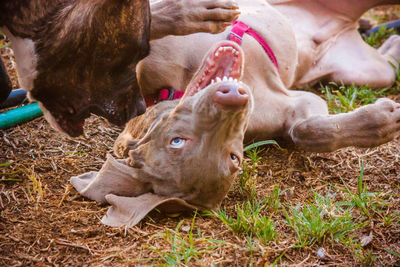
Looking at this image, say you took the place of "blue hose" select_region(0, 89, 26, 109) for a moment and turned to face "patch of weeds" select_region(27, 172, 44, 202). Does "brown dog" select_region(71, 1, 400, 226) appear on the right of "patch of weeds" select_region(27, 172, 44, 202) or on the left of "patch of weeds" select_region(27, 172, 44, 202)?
left

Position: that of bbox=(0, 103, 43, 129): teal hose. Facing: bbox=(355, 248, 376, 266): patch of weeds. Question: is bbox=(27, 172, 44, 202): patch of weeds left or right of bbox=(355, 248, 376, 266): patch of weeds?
right

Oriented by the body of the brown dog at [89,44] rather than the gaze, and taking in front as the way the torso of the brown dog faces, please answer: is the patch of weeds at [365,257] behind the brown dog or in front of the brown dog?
in front

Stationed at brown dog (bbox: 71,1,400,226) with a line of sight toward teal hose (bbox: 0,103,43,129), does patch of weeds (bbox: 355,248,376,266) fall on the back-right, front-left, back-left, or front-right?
back-left

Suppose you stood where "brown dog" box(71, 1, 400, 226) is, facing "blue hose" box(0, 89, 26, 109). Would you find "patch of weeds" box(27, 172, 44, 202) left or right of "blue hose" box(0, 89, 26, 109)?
left
